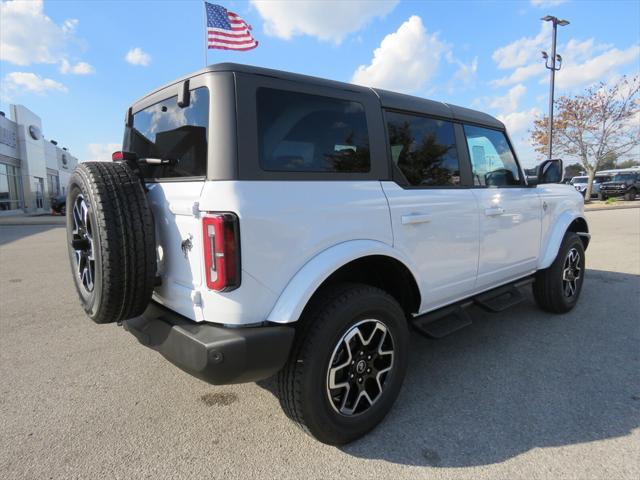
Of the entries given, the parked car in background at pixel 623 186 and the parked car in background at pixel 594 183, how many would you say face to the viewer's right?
0

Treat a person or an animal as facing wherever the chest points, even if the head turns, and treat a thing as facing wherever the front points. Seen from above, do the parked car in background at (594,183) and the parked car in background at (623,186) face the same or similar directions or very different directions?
same or similar directions

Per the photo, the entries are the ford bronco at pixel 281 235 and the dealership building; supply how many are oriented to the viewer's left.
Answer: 0

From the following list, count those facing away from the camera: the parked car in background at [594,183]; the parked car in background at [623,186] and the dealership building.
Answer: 0

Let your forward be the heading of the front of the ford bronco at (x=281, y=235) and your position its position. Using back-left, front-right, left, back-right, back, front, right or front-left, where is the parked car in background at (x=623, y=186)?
front

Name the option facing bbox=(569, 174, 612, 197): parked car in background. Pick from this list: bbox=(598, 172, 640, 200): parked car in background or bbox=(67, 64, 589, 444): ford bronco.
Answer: the ford bronco

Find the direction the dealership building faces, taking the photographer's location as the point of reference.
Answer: facing the viewer and to the right of the viewer

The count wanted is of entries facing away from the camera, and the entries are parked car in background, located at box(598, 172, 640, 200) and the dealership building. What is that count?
0

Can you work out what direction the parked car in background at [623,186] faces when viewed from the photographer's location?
facing the viewer and to the left of the viewer

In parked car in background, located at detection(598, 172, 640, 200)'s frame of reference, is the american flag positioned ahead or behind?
ahead

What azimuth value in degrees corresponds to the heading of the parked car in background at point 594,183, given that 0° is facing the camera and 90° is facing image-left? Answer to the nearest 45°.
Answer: approximately 45°

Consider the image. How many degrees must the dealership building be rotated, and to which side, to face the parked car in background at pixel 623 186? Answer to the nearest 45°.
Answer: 0° — it already faces it

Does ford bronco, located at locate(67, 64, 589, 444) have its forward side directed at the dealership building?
no

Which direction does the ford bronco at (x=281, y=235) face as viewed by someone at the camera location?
facing away from the viewer and to the right of the viewer

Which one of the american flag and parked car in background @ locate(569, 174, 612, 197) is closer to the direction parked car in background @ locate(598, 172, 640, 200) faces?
the american flag
